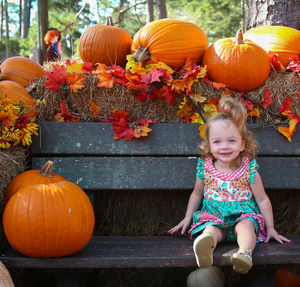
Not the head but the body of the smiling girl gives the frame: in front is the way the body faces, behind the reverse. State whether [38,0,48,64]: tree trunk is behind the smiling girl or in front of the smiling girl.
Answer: behind

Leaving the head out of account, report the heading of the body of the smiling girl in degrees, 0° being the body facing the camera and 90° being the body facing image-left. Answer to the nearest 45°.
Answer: approximately 0°

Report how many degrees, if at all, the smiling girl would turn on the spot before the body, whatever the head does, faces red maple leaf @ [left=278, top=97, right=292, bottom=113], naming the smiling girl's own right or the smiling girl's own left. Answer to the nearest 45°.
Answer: approximately 135° to the smiling girl's own left

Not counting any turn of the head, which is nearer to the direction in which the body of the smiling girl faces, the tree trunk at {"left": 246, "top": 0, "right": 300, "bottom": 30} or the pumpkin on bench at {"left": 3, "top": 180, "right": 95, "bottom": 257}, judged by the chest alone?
the pumpkin on bench

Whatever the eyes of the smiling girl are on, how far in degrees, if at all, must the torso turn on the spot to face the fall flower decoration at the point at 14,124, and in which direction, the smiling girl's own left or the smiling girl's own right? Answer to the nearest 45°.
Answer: approximately 90° to the smiling girl's own right

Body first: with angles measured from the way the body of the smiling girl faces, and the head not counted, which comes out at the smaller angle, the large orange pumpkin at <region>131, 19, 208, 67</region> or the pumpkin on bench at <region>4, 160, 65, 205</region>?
the pumpkin on bench
